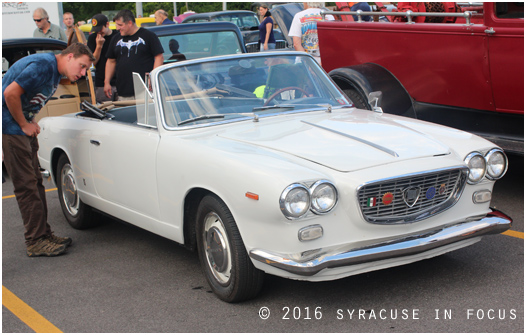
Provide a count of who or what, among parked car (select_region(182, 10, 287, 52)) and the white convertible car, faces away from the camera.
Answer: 0

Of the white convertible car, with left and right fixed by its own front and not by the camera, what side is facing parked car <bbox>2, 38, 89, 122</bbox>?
back

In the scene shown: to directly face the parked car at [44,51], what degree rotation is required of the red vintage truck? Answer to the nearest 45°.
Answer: approximately 135° to its right

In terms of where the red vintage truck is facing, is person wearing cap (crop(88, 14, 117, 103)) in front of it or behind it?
behind

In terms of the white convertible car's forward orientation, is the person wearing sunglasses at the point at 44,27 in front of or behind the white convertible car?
behind

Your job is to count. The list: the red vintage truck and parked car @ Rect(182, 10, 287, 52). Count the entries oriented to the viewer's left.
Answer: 0

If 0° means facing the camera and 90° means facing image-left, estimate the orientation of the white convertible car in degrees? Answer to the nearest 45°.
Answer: approximately 315°

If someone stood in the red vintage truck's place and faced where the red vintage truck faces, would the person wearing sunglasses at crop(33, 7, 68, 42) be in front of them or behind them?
behind

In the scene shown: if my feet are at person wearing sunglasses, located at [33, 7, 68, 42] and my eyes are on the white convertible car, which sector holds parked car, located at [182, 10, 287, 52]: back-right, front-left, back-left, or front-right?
back-left

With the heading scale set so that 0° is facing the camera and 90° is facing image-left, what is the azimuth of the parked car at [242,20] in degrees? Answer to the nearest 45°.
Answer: approximately 315°

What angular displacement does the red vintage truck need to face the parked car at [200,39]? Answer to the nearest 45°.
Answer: approximately 180°
